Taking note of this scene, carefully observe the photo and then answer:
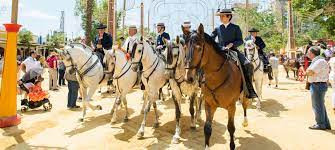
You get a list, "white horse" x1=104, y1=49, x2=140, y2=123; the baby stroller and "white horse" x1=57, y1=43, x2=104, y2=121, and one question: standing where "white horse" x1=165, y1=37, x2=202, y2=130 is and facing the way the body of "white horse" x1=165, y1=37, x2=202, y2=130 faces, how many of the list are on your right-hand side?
3

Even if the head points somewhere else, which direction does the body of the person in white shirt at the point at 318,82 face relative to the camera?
to the viewer's left

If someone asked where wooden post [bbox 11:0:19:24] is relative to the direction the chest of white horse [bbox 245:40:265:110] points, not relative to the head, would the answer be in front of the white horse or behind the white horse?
in front

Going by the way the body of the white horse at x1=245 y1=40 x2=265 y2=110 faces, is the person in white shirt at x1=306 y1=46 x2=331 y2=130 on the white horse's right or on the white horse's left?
on the white horse's left

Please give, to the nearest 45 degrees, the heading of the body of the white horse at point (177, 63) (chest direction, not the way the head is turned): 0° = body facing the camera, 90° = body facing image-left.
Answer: approximately 45°

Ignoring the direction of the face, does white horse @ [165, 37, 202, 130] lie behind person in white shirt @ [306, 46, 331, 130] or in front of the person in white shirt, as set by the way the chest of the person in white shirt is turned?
in front
